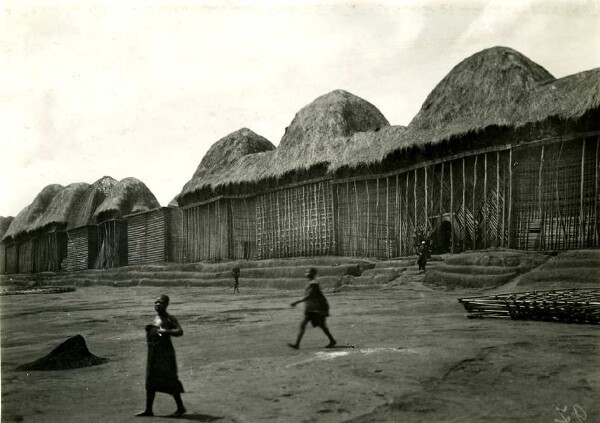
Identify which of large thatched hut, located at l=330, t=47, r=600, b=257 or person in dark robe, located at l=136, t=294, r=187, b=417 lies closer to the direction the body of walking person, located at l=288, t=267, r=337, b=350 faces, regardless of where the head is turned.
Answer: the person in dark robe

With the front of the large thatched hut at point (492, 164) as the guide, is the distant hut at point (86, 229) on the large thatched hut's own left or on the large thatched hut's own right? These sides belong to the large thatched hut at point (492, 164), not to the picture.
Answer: on the large thatched hut's own right

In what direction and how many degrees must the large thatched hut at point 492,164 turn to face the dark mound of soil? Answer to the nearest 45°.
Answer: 0° — it already faces it

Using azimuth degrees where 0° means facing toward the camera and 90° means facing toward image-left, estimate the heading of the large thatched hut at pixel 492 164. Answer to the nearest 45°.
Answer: approximately 45°

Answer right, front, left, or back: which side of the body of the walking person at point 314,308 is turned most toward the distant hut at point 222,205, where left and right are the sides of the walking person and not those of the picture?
right

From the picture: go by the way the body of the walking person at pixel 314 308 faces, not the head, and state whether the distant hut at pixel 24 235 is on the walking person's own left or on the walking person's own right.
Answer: on the walking person's own right

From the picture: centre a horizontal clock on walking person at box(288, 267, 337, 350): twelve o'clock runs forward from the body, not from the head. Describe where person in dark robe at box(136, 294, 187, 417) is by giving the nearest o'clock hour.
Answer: The person in dark robe is roughly at 10 o'clock from the walking person.

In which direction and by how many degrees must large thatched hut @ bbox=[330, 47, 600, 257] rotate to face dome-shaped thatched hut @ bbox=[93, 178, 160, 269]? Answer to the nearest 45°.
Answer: approximately 90° to its right

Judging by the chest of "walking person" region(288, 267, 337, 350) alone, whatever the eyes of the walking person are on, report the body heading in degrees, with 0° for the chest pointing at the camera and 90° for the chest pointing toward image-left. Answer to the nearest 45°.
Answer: approximately 90°

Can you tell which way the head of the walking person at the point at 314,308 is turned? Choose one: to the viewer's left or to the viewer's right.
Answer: to the viewer's left

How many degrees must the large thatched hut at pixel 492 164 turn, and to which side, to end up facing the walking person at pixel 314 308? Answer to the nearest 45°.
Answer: approximately 45° to its left

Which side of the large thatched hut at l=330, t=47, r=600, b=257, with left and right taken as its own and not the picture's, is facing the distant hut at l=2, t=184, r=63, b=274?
right

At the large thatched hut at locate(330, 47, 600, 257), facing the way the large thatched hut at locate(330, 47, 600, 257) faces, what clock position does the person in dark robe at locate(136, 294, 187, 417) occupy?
The person in dark robe is roughly at 11 o'clock from the large thatched hut.
